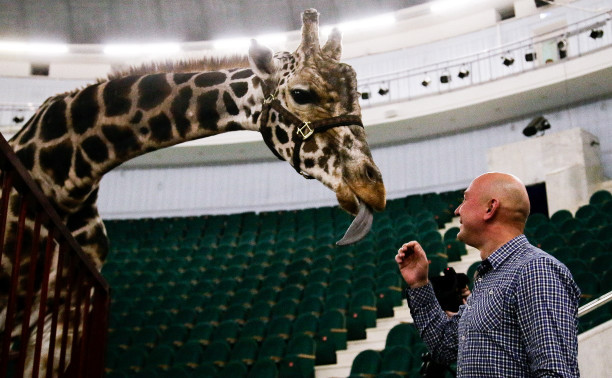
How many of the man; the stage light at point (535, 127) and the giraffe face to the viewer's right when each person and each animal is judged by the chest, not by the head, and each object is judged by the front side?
1

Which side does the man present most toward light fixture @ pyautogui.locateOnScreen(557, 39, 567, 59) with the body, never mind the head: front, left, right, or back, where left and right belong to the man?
right

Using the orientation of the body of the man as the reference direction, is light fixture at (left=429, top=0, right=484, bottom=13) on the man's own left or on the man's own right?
on the man's own right

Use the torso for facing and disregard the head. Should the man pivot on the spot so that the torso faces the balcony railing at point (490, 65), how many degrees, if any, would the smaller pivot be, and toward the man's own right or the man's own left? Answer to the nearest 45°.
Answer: approximately 90° to the man's own right

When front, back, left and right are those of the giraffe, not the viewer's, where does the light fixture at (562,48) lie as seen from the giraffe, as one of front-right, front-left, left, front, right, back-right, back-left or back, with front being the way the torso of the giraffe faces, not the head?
front-left

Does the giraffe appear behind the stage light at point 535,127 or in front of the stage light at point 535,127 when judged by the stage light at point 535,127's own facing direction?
in front

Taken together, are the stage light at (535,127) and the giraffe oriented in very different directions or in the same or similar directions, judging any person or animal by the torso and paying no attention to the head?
very different directions

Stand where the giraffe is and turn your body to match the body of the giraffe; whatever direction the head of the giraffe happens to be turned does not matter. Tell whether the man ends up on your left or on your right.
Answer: on your right

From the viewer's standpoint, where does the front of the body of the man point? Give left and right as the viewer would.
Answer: facing to the left of the viewer

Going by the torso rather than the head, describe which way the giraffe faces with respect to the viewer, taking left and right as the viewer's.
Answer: facing to the right of the viewer

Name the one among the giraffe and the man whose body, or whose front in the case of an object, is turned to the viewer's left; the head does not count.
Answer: the man

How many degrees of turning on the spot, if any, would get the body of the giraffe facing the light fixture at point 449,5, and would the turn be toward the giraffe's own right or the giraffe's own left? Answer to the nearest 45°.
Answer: approximately 45° to the giraffe's own left

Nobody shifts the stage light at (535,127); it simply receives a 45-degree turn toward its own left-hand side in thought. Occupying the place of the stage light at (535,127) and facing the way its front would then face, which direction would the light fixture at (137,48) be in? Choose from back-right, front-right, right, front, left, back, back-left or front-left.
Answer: right

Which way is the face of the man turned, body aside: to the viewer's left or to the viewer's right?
to the viewer's left

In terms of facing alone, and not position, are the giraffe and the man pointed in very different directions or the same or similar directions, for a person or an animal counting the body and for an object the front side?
very different directions
